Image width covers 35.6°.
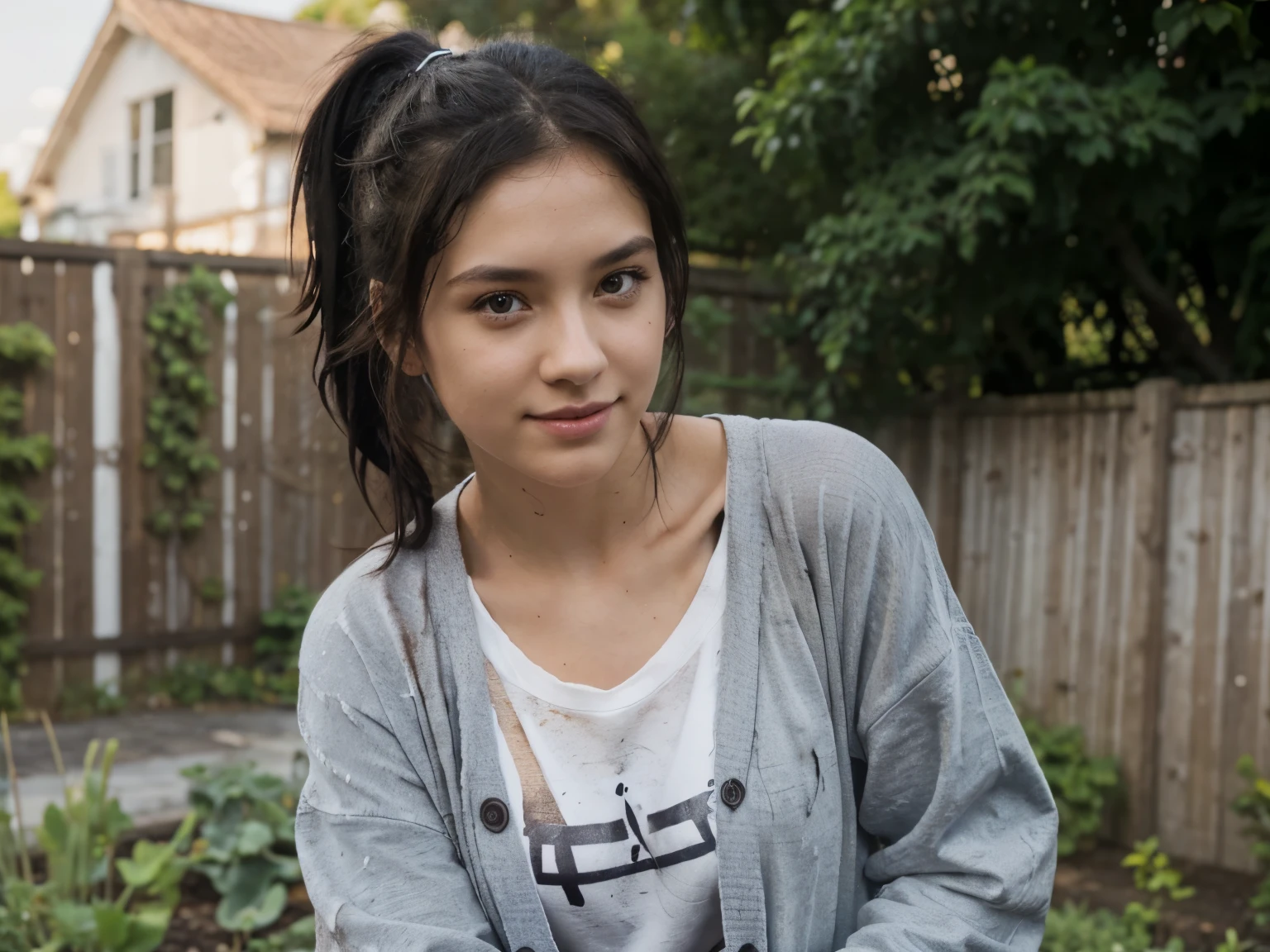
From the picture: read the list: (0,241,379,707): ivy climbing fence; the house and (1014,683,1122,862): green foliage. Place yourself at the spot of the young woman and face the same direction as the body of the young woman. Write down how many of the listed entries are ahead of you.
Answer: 0

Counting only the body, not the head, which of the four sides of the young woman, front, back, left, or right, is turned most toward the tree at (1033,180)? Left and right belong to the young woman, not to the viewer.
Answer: back

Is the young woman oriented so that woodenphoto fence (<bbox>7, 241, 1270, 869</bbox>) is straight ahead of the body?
no

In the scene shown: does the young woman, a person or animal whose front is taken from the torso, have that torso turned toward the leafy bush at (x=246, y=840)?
no

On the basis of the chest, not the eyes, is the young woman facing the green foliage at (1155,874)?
no

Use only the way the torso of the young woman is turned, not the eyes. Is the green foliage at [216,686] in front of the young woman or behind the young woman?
behind

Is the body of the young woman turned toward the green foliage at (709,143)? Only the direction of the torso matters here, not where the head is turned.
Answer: no

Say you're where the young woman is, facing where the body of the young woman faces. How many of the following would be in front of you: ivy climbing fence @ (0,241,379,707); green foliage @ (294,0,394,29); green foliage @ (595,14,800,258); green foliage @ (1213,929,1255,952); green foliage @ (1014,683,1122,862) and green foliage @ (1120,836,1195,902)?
0

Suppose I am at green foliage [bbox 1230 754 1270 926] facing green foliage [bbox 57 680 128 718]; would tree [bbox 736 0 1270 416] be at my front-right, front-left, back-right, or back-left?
front-right

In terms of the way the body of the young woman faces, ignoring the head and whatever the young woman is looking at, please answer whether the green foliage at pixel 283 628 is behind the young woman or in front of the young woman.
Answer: behind

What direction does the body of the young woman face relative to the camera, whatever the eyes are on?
toward the camera

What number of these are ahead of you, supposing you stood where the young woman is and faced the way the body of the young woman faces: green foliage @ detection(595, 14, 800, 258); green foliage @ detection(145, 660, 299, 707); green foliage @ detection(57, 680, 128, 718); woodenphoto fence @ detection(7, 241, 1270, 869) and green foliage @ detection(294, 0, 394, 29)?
0

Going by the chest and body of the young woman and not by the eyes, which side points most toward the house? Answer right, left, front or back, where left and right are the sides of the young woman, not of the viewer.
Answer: back
